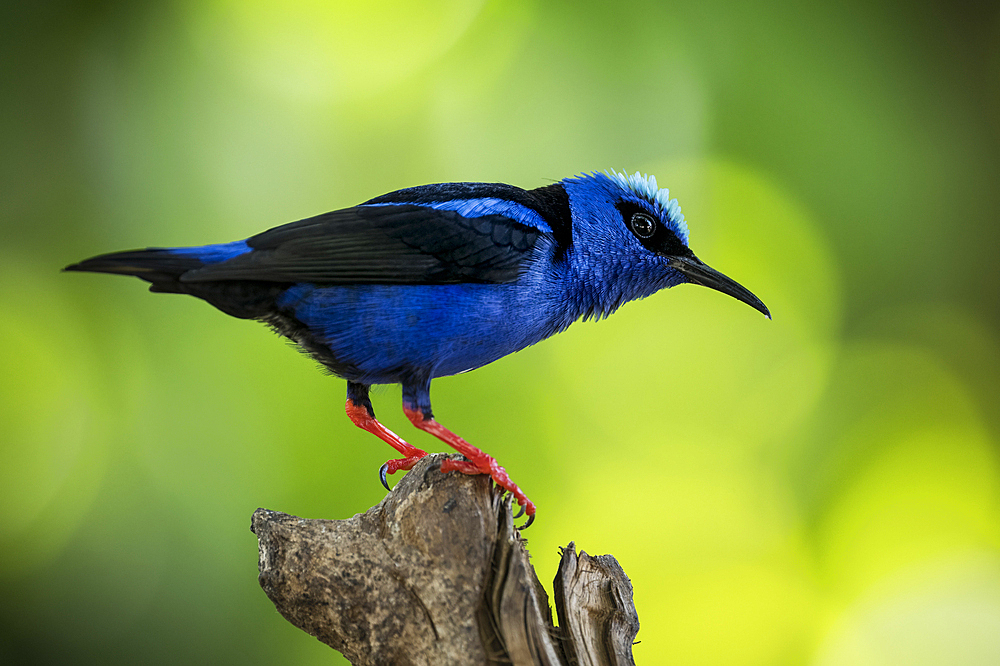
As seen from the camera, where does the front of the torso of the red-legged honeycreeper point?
to the viewer's right
